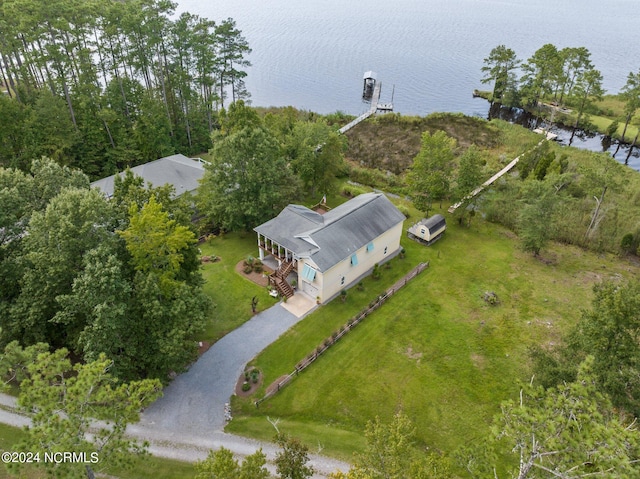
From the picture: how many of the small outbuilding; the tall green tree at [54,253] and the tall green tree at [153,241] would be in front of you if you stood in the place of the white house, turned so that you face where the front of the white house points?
2

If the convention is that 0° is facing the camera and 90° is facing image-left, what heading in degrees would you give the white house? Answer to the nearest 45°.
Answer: approximately 45°

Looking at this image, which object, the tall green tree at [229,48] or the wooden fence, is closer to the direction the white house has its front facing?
the wooden fence

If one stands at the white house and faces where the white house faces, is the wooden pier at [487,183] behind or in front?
behind

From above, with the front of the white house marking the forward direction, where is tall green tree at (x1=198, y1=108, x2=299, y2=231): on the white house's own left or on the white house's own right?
on the white house's own right

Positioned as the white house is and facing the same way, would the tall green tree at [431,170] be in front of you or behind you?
behind

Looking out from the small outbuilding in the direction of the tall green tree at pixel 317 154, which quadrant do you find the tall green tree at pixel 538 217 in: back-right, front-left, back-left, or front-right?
back-right

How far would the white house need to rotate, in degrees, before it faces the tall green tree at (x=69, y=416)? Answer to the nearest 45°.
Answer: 0° — it already faces it

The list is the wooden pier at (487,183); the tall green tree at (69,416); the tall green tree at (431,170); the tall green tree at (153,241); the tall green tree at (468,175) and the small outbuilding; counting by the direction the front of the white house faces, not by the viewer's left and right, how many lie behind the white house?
4

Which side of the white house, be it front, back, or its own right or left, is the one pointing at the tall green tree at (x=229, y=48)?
right

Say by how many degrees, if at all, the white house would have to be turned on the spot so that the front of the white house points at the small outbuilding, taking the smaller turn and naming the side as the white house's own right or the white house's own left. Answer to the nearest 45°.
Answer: approximately 180°
